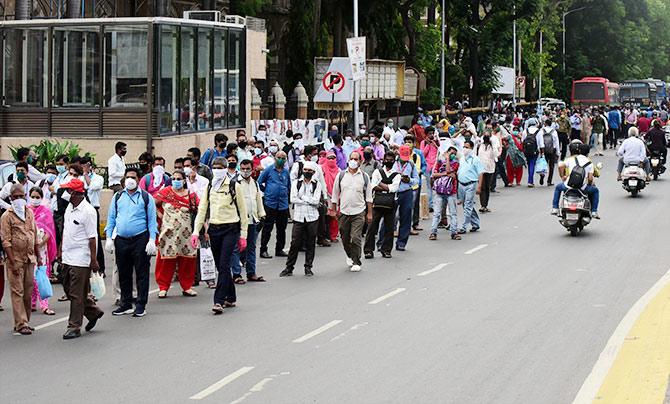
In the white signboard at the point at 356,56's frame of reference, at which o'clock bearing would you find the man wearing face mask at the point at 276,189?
The man wearing face mask is roughly at 12 o'clock from the white signboard.

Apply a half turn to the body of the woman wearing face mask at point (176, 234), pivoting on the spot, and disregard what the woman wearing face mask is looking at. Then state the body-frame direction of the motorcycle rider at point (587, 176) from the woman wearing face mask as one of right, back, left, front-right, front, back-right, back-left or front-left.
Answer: front-right

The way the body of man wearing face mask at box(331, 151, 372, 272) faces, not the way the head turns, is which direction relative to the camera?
toward the camera

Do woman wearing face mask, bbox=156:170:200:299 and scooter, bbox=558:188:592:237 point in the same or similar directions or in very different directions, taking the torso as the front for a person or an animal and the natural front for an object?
very different directions

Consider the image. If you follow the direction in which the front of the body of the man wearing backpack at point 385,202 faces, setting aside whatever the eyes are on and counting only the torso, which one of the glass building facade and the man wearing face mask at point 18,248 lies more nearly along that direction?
the man wearing face mask

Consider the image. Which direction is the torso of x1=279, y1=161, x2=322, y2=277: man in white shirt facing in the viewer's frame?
toward the camera

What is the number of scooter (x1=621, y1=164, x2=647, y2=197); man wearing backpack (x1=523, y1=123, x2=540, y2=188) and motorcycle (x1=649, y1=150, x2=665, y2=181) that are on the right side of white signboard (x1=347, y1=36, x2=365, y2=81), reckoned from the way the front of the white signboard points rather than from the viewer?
0

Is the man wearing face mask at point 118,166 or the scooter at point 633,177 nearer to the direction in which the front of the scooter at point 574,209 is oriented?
the scooter

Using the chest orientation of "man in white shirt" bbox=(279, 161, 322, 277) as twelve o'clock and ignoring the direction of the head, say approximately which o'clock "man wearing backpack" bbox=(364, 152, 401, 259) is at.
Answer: The man wearing backpack is roughly at 7 o'clock from the man in white shirt.

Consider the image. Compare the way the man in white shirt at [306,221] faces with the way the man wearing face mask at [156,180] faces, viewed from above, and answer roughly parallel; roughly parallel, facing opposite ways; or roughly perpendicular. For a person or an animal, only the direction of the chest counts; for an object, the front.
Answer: roughly parallel

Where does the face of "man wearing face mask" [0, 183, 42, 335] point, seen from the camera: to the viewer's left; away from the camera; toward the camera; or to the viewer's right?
toward the camera

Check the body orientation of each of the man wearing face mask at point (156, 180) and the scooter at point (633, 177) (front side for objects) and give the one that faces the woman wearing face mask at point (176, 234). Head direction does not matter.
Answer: the man wearing face mask
